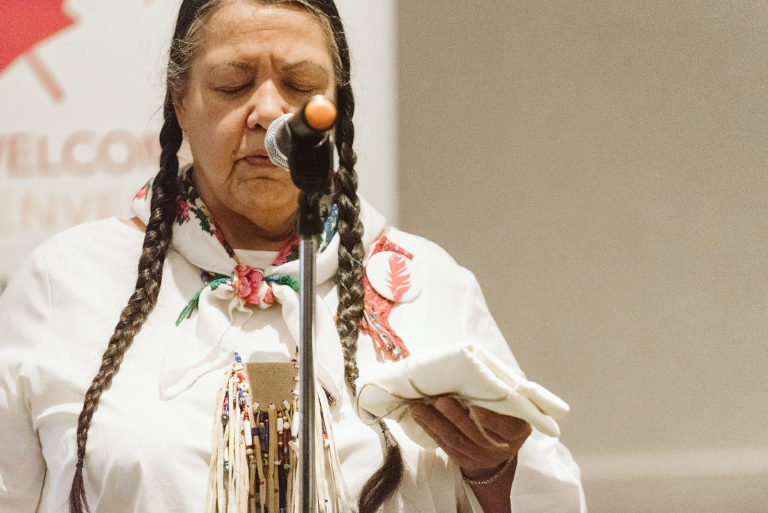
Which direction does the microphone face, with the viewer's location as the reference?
facing away from the viewer and to the left of the viewer

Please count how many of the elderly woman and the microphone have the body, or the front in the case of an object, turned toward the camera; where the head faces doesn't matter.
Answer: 1

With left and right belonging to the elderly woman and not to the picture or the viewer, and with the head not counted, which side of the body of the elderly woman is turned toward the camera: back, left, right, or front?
front
